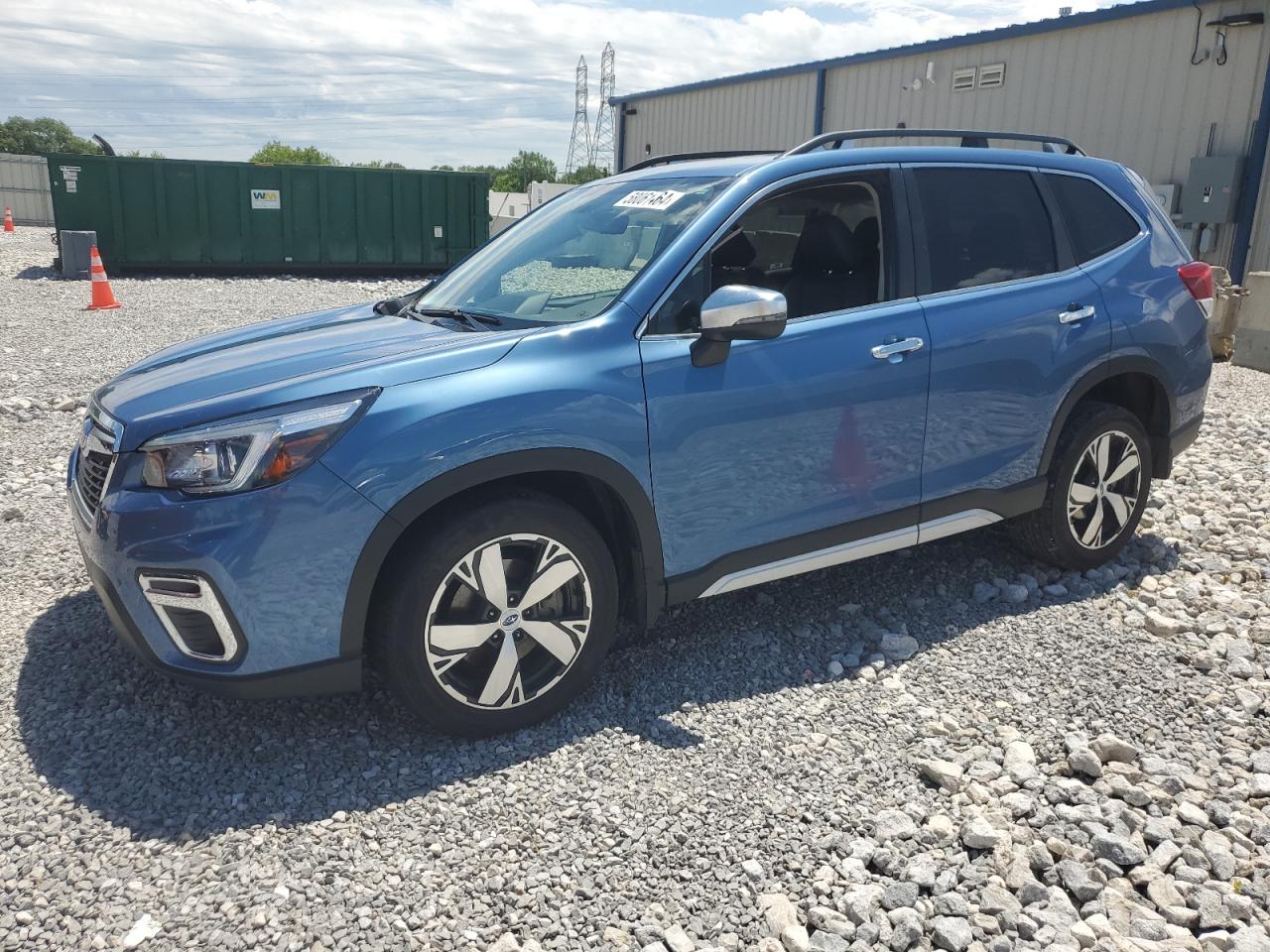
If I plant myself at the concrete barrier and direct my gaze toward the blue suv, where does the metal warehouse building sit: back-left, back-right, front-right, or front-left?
back-right

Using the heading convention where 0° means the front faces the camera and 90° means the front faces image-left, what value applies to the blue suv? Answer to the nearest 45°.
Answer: approximately 45°

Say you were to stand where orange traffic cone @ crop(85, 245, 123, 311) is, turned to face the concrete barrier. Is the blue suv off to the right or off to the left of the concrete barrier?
right

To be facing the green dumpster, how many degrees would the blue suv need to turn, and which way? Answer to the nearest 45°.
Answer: approximately 90° to its right

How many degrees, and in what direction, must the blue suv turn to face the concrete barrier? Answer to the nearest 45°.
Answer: approximately 180°

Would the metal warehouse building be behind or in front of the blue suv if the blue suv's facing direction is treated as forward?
behind

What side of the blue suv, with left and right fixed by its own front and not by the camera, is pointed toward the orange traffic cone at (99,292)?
right
